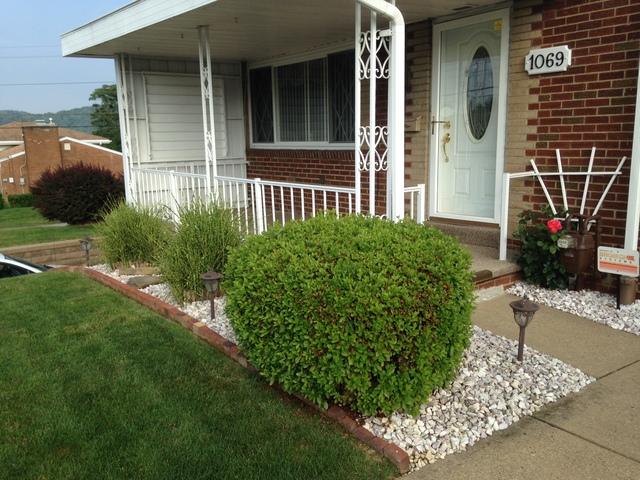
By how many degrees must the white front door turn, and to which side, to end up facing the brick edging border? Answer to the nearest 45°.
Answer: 0° — it already faces it

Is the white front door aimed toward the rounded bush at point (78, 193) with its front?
no

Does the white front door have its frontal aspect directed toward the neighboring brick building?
no

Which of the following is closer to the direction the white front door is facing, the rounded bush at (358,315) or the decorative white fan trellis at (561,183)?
the rounded bush

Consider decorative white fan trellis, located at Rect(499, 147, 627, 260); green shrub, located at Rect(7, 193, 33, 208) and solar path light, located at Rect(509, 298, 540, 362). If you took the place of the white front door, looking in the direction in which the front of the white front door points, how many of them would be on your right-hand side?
1

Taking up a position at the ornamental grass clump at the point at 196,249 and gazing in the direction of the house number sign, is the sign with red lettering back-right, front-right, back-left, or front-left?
front-right

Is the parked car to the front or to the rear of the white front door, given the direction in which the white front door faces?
to the front

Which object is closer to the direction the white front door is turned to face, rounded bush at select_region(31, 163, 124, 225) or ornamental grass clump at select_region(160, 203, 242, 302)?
the ornamental grass clump

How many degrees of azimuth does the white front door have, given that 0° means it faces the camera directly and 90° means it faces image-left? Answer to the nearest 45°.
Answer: approximately 45°

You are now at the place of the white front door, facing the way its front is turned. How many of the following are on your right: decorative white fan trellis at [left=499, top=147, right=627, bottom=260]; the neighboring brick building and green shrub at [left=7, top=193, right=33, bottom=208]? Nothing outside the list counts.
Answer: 2

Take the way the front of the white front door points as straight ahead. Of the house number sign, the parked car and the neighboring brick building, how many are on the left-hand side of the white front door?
1

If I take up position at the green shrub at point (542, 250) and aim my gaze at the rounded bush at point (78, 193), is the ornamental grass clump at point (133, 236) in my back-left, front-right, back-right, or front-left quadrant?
front-left

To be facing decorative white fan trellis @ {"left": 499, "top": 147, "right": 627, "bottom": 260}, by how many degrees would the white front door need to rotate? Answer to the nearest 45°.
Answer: approximately 90° to its left

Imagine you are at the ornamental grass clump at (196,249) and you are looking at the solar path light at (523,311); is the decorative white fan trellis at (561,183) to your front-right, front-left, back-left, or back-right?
front-left

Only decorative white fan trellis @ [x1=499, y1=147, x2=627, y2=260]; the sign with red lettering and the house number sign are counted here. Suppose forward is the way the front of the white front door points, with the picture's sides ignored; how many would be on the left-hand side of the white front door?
3

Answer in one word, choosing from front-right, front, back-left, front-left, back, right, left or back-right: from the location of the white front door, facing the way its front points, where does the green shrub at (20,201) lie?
right

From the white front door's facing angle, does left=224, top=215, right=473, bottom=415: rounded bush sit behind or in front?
in front

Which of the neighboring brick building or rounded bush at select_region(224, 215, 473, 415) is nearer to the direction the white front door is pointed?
the rounded bush

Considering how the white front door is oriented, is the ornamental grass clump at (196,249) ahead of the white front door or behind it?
ahead

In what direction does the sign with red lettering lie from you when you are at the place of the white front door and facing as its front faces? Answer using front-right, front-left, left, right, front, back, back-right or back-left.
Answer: left
